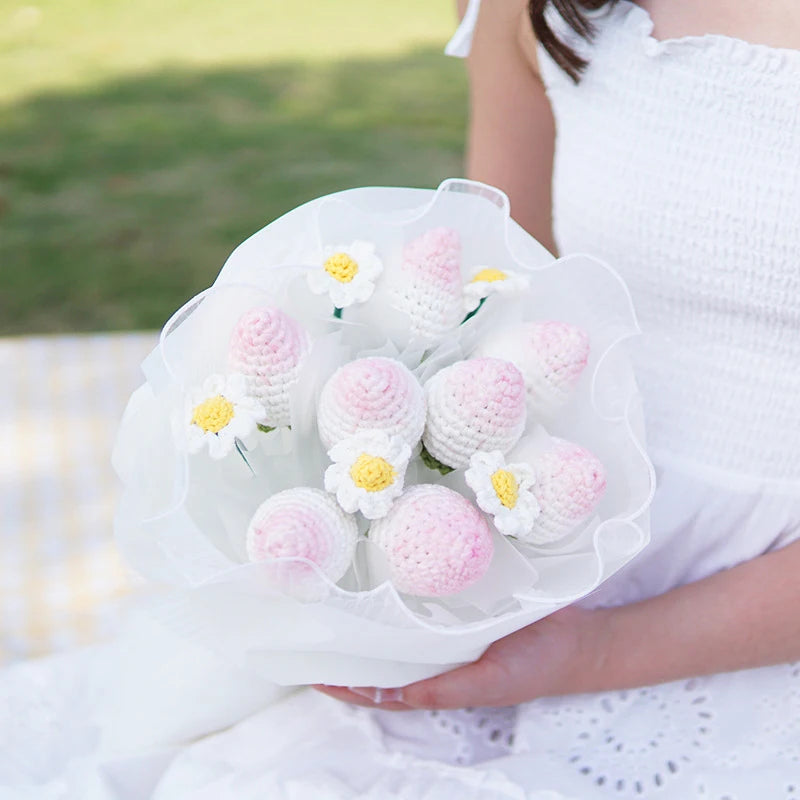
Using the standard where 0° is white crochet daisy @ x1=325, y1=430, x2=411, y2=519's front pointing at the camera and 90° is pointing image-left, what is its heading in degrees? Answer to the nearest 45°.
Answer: approximately 0°

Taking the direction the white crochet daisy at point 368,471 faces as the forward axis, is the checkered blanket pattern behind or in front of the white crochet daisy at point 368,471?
behind
